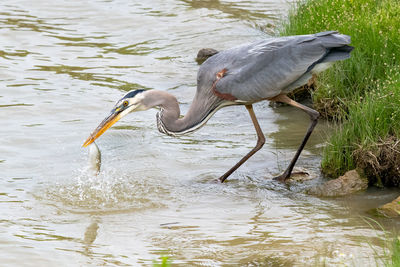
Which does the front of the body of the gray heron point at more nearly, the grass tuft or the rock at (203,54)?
the rock

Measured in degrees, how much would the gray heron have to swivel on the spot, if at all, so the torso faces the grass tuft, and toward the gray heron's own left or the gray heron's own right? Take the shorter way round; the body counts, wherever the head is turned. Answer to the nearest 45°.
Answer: approximately 135° to the gray heron's own right

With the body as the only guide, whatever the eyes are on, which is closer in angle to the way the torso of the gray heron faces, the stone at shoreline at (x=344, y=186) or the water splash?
the water splash

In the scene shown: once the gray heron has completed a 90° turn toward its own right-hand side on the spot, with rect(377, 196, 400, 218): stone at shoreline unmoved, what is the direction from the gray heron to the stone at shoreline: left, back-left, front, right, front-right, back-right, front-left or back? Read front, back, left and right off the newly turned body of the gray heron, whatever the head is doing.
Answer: back-right

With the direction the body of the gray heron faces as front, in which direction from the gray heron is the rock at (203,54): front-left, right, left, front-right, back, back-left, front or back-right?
right

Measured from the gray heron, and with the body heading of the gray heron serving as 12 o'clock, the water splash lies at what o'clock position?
The water splash is roughly at 11 o'clock from the gray heron.

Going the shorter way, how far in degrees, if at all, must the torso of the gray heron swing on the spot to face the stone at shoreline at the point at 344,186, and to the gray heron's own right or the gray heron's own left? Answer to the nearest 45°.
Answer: approximately 135° to the gray heron's own left

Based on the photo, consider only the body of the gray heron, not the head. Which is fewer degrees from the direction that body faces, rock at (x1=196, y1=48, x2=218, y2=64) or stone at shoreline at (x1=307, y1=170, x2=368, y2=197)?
the rock

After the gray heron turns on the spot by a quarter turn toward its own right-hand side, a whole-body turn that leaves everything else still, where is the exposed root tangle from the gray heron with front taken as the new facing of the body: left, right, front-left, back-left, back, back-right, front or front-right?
back-right

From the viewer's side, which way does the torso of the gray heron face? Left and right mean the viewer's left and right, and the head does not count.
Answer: facing to the left of the viewer
